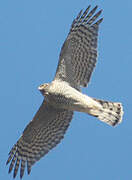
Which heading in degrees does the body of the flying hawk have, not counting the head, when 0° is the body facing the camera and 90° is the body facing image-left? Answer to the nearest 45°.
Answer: approximately 90°
